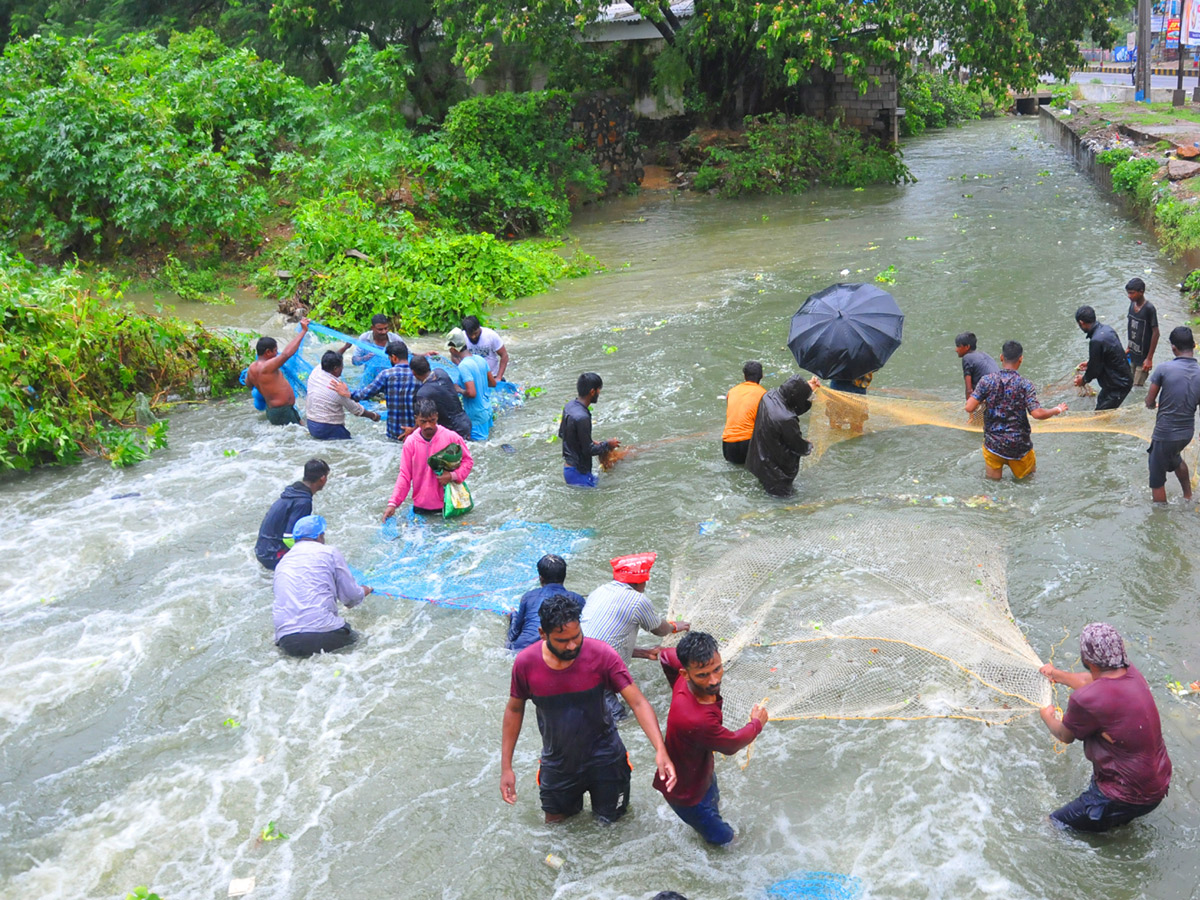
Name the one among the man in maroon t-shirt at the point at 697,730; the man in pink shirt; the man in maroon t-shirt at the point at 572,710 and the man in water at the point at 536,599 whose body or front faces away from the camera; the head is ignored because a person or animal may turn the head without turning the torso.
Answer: the man in water

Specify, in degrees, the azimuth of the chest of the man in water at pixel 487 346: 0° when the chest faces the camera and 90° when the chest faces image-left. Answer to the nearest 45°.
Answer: approximately 45°

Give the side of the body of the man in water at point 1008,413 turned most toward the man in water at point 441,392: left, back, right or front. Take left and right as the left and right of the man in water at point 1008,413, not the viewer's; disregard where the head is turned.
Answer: left

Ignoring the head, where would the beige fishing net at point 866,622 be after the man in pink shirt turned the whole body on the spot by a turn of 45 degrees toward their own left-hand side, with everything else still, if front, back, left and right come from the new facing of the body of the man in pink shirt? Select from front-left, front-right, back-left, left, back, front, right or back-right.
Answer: front

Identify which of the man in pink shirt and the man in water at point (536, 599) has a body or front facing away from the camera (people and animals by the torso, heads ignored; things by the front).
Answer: the man in water

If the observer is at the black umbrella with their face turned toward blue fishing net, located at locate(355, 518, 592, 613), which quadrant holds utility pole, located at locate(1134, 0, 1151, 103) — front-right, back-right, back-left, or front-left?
back-right

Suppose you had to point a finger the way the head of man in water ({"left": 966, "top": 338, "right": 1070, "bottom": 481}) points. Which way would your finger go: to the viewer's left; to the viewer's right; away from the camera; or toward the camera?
away from the camera

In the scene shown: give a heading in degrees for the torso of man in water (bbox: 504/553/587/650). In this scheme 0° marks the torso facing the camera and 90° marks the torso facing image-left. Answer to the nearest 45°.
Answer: approximately 180°

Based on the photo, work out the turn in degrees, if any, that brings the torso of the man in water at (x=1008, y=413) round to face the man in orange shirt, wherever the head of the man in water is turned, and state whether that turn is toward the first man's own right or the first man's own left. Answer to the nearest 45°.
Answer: approximately 90° to the first man's own left

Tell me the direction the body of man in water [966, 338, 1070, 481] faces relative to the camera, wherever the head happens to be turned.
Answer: away from the camera

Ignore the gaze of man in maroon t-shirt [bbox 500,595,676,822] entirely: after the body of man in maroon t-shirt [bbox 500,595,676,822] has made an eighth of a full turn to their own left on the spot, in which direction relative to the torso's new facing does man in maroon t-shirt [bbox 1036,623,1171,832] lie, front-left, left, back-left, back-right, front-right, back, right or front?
front-left

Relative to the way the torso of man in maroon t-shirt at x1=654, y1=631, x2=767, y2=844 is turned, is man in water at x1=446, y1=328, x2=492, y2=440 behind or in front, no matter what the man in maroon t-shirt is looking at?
behind

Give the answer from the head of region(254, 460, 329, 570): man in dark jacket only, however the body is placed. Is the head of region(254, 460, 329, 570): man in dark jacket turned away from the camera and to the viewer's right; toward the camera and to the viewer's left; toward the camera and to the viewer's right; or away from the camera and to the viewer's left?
away from the camera and to the viewer's right

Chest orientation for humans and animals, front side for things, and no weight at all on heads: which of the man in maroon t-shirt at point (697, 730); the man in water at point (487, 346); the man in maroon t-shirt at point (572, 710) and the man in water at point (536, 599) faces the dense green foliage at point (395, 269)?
the man in water at point (536, 599)

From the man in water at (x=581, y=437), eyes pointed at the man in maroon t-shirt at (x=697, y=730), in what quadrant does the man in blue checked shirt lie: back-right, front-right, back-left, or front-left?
back-right

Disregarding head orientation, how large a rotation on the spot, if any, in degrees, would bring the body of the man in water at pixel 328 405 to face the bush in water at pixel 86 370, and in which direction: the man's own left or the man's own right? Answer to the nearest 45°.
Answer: approximately 90° to the man's own left

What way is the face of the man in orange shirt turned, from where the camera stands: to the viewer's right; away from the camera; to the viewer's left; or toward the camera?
away from the camera
